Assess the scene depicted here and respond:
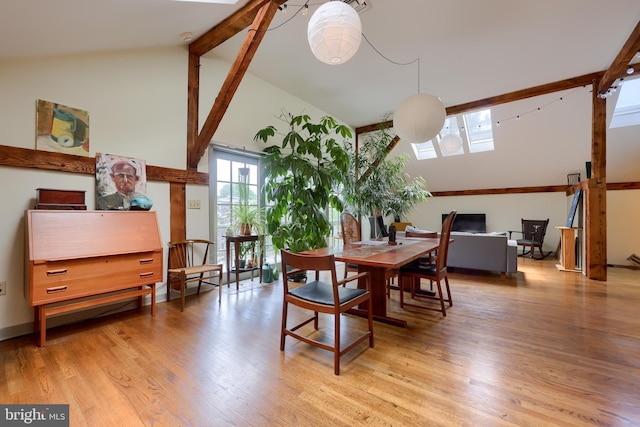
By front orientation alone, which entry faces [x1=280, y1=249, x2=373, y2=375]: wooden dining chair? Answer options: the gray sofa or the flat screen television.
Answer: the flat screen television

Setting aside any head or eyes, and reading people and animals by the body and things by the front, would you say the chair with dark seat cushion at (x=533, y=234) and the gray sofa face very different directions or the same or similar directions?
very different directions

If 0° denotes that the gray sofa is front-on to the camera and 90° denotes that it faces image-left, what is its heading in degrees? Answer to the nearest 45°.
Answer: approximately 225°

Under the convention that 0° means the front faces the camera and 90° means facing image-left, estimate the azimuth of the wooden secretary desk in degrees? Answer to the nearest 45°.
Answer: approximately 315°

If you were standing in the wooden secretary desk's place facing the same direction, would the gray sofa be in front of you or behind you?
in front

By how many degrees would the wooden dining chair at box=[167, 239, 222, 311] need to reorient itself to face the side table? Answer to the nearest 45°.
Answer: approximately 45° to its left

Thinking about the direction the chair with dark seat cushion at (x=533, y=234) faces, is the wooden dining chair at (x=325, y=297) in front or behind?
in front

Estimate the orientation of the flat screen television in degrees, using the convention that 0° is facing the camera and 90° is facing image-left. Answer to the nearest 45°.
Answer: approximately 0°

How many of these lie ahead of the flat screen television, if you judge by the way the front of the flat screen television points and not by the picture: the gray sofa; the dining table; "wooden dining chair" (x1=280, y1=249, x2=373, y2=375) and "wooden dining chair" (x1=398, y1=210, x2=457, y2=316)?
4
